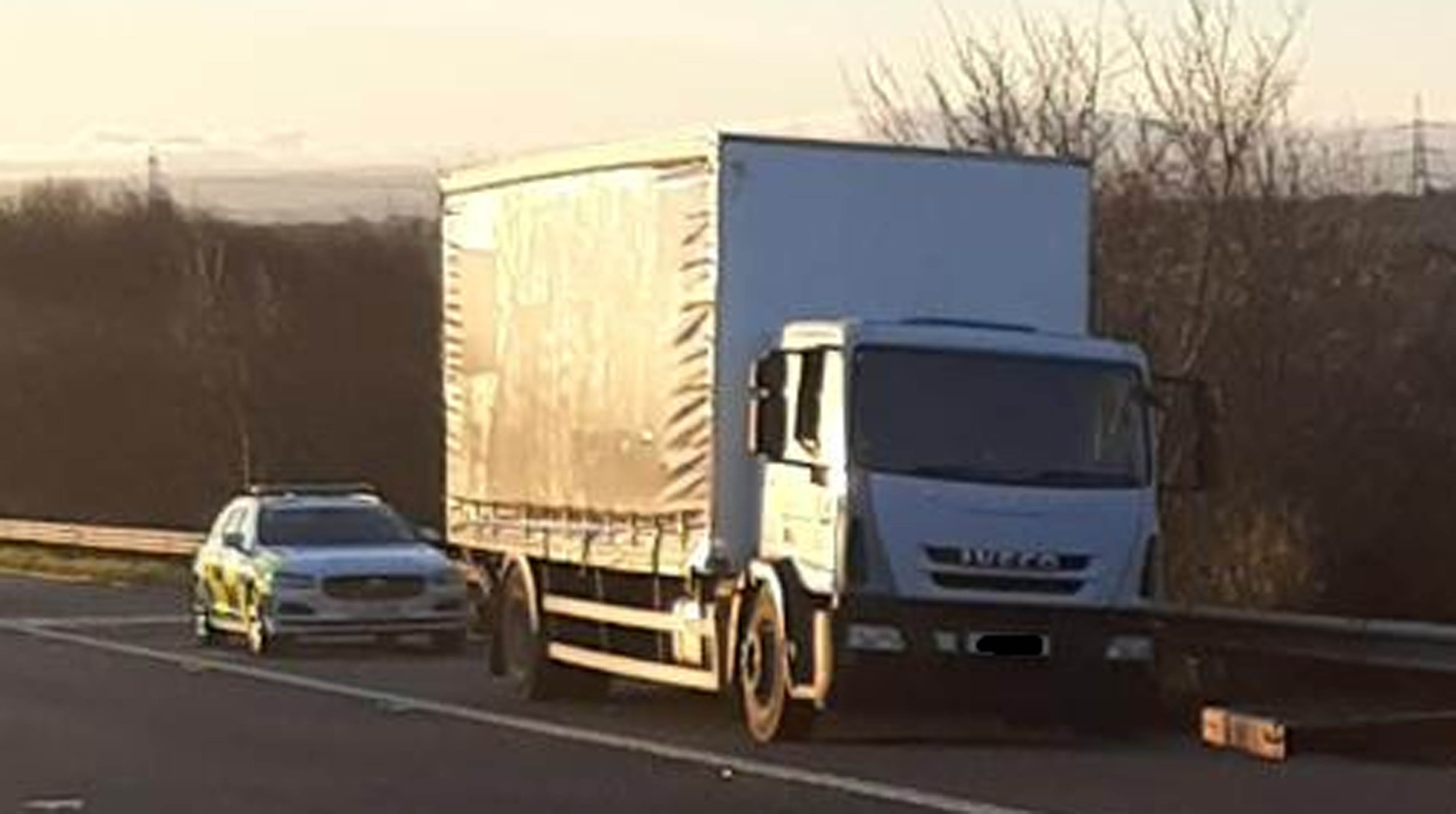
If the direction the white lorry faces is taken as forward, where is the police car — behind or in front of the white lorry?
behind

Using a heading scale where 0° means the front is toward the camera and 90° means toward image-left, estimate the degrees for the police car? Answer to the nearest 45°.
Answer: approximately 0°

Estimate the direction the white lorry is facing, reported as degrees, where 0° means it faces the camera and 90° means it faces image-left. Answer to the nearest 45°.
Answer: approximately 315°
